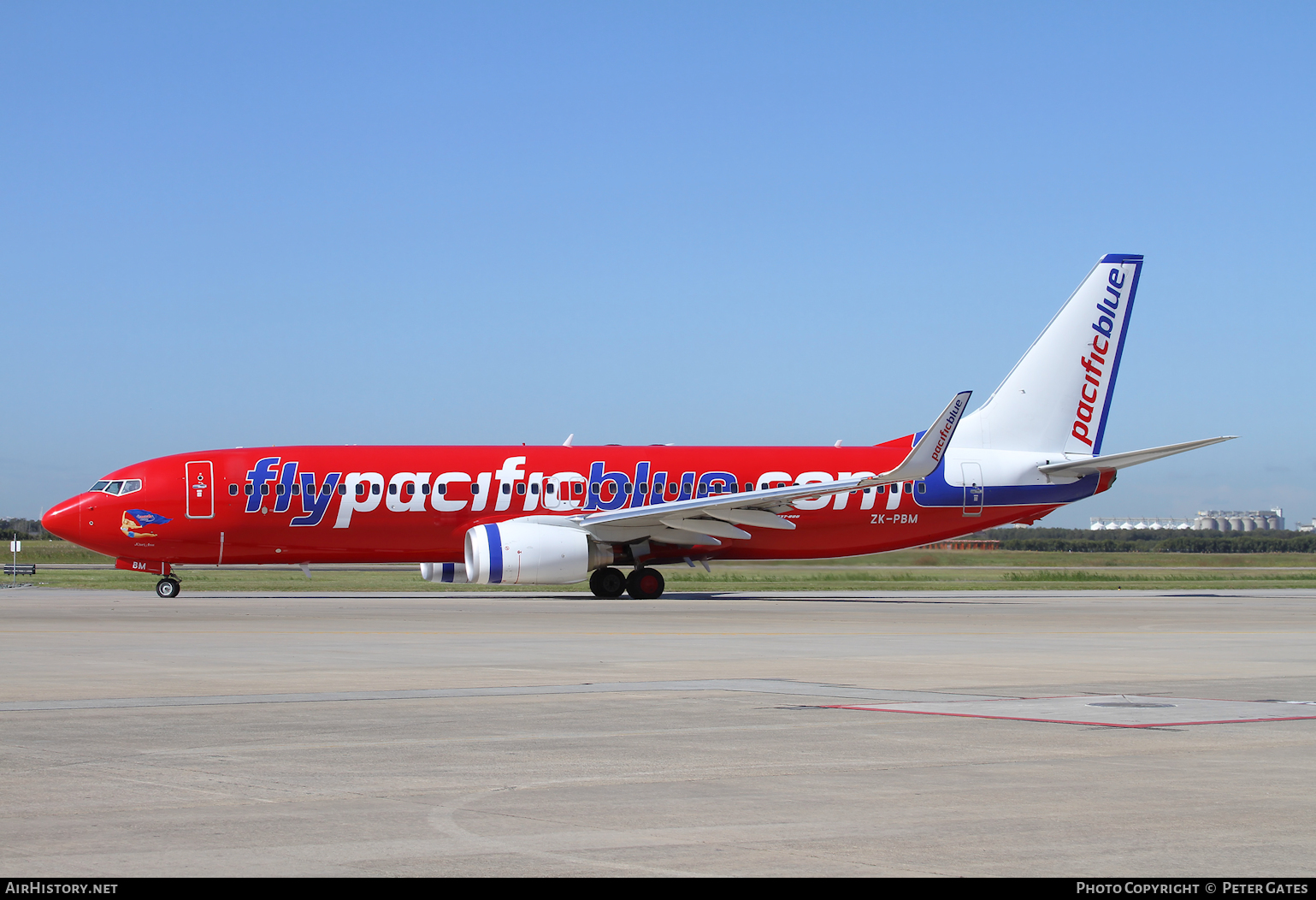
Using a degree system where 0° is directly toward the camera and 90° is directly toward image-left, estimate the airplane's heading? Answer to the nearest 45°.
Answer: approximately 90°
